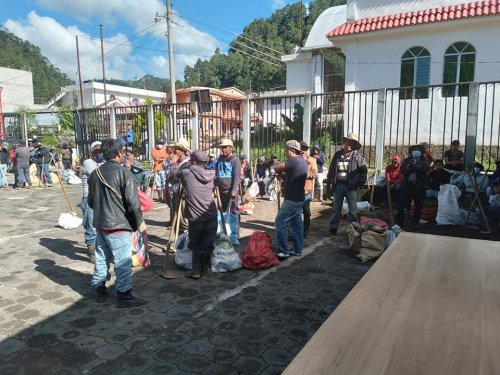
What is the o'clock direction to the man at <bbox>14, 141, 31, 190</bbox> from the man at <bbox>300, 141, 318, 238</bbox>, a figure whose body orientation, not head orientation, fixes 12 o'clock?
the man at <bbox>14, 141, 31, 190</bbox> is roughly at 1 o'clock from the man at <bbox>300, 141, 318, 238</bbox>.

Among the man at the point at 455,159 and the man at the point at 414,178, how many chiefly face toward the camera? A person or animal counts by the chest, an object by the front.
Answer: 2

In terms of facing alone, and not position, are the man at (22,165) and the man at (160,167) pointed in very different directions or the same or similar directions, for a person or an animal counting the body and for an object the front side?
very different directions

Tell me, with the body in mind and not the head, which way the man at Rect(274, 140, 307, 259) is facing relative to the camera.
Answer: to the viewer's left

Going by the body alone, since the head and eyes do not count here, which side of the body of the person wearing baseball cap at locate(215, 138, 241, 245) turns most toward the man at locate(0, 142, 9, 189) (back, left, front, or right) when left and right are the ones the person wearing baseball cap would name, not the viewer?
right

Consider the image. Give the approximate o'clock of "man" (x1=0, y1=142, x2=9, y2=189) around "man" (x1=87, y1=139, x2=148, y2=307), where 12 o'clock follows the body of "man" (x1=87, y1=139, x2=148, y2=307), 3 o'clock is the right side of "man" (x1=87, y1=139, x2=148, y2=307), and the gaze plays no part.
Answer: "man" (x1=0, y1=142, x2=9, y2=189) is roughly at 10 o'clock from "man" (x1=87, y1=139, x2=148, y2=307).

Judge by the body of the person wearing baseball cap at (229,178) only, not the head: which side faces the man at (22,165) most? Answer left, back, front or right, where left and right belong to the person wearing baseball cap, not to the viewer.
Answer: right

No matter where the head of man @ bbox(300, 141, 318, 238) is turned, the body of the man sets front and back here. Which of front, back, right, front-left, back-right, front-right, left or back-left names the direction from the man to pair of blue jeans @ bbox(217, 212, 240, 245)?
front-left

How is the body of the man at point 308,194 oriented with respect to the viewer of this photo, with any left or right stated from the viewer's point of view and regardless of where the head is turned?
facing to the left of the viewer

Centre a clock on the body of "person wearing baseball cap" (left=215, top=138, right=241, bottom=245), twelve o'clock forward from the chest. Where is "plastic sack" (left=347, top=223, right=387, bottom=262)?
The plastic sack is roughly at 8 o'clock from the person wearing baseball cap.
